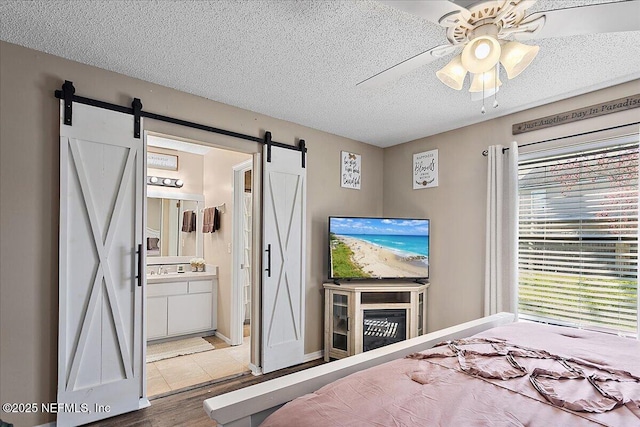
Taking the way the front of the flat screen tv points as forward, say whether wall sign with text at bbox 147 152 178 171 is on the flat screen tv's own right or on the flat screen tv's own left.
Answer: on the flat screen tv's own right

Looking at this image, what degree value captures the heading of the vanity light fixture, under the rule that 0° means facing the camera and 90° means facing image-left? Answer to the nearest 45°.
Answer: approximately 0°

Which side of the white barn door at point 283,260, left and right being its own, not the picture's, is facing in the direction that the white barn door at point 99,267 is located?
right

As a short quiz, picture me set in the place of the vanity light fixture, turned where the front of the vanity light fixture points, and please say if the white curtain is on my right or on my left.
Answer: on my left

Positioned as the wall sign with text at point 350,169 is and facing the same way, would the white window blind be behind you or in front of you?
in front

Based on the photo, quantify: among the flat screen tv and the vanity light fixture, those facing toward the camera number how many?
2

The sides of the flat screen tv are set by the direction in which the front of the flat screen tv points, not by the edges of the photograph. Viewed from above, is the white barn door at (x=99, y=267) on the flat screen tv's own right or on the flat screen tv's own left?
on the flat screen tv's own right

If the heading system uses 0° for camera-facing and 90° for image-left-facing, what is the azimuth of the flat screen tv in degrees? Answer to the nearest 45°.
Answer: approximately 0°

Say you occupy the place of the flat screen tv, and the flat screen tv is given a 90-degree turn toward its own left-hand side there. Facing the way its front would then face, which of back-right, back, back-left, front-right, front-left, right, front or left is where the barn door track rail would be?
back-right

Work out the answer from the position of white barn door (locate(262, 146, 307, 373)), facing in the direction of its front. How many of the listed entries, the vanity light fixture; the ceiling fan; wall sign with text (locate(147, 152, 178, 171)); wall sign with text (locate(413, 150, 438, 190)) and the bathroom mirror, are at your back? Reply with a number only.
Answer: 3
